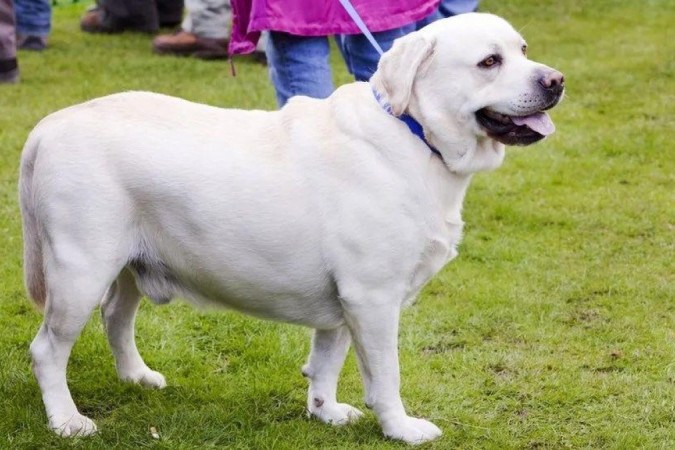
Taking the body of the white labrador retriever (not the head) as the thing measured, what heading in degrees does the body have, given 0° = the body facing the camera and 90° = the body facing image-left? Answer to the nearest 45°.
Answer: approximately 270°
